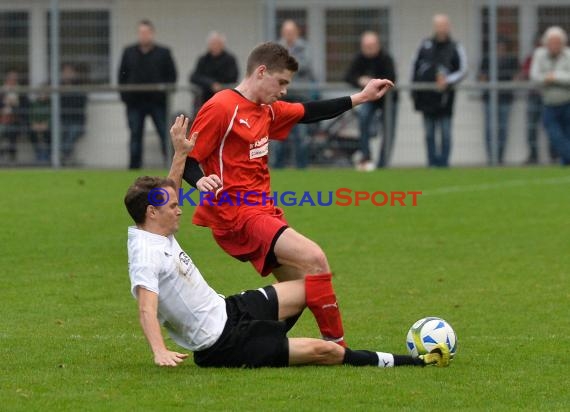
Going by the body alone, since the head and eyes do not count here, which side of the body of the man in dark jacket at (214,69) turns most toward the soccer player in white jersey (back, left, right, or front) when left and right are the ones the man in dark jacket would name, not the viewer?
front

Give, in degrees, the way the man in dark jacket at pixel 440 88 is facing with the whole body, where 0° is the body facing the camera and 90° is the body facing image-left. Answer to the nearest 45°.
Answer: approximately 0°

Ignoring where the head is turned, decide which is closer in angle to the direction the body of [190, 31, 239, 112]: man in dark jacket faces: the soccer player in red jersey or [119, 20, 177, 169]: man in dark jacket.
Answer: the soccer player in red jersey

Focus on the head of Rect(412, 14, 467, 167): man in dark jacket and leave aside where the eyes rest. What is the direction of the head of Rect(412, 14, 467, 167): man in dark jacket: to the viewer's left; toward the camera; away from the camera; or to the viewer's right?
toward the camera

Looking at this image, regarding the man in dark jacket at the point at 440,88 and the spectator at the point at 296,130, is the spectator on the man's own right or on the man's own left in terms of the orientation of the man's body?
on the man's own right

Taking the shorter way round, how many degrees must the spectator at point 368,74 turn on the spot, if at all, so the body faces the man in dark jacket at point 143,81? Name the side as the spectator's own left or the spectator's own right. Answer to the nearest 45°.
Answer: approximately 90° to the spectator's own right

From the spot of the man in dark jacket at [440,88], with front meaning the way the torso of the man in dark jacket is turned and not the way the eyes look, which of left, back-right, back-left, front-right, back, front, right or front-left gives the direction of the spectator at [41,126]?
right

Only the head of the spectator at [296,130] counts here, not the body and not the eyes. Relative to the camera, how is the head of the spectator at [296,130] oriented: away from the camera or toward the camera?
toward the camera

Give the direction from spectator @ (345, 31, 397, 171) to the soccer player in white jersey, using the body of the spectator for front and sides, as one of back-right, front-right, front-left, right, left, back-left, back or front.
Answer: front

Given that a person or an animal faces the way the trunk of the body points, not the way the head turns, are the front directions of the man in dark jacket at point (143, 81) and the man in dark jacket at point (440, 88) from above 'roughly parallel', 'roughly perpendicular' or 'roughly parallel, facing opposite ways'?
roughly parallel

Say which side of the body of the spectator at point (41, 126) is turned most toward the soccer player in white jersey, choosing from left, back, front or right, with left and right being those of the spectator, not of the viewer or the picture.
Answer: front

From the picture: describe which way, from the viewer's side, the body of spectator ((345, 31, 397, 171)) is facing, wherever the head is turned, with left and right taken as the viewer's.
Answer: facing the viewer

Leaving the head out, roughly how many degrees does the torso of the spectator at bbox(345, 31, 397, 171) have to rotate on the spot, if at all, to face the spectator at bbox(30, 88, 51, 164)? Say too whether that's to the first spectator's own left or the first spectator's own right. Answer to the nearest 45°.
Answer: approximately 90° to the first spectator's own right

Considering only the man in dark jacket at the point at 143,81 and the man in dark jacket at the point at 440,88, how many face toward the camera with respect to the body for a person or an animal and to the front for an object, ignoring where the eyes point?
2

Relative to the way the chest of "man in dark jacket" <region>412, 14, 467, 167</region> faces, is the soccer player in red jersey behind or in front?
in front

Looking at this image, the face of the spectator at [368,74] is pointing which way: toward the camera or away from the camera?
toward the camera

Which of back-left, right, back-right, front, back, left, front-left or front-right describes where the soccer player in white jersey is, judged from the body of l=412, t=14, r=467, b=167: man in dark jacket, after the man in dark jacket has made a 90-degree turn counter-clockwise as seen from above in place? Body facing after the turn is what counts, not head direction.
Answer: right

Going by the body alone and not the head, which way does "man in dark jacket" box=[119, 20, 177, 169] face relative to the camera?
toward the camera

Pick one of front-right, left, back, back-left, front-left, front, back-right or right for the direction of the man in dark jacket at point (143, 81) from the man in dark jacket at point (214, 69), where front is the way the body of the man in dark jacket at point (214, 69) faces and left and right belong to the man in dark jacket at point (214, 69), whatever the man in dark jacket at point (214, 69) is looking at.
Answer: right
